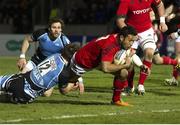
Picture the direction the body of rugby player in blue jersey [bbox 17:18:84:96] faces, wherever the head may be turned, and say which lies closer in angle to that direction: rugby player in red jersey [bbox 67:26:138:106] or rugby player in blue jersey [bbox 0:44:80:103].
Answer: the rugby player in red jersey

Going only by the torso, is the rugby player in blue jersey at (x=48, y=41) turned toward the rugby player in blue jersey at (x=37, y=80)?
no

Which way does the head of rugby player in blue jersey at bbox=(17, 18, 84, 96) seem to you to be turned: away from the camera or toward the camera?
toward the camera

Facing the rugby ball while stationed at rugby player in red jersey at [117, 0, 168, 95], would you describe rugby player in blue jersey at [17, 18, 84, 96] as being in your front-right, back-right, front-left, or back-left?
front-right

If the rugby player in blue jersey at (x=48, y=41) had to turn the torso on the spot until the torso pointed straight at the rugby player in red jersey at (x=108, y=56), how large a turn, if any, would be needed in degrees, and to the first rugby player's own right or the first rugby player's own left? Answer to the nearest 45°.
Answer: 0° — they already face them

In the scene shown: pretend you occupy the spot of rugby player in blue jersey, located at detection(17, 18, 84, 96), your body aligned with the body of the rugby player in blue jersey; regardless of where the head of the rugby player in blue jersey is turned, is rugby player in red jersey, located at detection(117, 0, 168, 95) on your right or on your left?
on your left

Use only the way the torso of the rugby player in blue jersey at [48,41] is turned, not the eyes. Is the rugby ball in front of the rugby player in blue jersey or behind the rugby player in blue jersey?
in front

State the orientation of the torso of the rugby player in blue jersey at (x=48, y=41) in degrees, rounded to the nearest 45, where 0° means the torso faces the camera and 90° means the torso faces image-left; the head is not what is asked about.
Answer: approximately 315°
